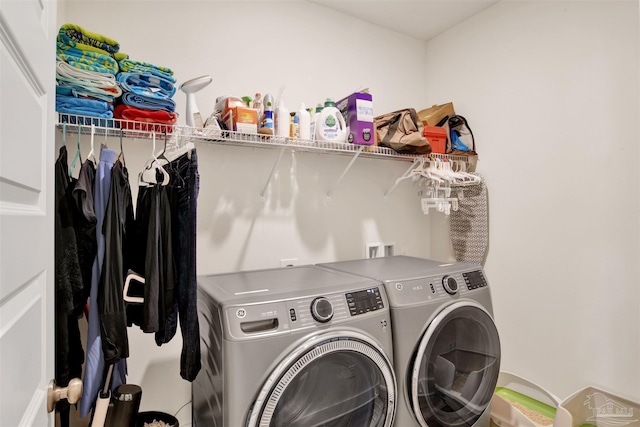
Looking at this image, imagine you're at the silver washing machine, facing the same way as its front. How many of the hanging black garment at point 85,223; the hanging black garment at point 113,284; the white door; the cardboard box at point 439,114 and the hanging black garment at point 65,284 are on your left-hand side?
1

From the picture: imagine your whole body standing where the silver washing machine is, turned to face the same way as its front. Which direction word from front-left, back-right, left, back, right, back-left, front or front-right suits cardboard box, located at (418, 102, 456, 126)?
left

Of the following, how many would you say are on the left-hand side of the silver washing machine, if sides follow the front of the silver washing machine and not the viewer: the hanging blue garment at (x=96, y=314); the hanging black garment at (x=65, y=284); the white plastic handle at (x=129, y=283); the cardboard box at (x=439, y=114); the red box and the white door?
2

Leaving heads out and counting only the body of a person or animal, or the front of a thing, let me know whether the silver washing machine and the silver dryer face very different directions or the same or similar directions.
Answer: same or similar directions

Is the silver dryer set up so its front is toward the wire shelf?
no

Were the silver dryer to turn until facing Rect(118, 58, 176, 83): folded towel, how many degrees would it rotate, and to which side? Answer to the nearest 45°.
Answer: approximately 90° to its right

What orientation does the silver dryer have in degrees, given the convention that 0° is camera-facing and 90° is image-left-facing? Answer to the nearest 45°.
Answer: approximately 315°

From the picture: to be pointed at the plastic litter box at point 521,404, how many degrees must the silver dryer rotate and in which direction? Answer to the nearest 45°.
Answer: approximately 90° to its left

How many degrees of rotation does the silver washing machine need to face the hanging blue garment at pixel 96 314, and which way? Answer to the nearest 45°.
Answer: approximately 135° to its right

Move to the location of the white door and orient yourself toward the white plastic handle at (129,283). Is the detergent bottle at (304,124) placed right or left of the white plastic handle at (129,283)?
right

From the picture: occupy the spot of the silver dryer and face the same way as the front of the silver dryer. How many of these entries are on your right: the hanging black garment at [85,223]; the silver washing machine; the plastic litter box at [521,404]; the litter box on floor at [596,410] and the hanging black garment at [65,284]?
3

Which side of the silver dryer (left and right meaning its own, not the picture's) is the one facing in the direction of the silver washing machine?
right

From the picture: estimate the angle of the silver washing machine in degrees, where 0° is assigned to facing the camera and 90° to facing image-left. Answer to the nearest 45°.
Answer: approximately 315°

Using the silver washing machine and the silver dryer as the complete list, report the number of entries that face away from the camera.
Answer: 0
